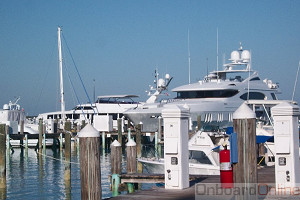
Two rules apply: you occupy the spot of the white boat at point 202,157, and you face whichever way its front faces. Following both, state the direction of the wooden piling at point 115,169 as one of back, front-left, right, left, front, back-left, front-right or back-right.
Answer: front-left

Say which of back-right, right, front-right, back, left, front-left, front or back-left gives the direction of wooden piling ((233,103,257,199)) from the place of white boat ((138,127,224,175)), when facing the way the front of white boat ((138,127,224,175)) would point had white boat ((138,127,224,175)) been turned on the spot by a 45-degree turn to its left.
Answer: front-left

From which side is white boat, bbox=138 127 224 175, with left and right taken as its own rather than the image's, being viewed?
left

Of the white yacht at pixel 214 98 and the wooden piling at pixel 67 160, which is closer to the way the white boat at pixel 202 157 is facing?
the wooden piling

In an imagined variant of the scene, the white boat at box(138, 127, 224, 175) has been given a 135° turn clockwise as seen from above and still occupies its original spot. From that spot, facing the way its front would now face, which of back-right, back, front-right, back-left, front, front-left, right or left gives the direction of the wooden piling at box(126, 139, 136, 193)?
back

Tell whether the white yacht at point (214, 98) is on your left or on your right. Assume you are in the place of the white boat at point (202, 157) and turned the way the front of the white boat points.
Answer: on your right

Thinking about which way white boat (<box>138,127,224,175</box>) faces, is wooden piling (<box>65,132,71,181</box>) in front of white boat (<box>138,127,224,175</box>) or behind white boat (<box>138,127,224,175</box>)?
in front

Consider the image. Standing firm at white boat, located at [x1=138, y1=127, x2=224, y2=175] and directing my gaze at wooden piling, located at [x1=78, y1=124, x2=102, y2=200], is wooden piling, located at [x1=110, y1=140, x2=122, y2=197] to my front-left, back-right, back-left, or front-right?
front-right

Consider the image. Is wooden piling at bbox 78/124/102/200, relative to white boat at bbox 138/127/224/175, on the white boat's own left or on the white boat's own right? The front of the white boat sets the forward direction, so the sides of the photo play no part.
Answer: on the white boat's own left
